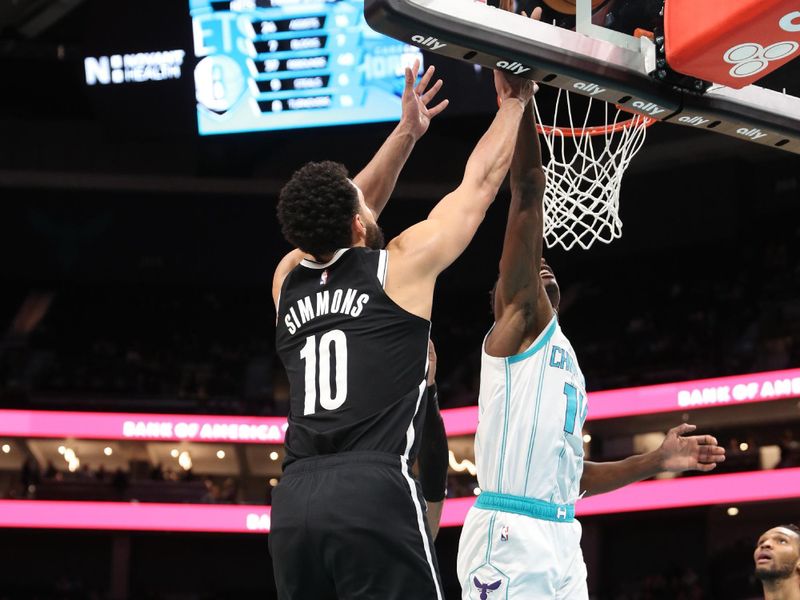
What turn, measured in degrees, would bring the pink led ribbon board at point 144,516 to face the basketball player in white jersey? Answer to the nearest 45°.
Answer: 0° — it already faces them

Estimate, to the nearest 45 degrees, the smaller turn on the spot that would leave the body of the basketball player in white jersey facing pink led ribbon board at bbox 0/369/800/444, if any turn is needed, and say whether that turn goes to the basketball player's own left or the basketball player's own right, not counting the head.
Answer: approximately 180°

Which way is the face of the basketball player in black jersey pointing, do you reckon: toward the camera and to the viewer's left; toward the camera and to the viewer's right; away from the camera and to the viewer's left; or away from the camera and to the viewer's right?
away from the camera and to the viewer's right

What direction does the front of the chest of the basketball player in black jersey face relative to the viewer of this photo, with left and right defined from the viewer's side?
facing away from the viewer and to the right of the viewer

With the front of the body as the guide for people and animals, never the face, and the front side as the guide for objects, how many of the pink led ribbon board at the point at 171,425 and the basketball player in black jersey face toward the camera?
1
